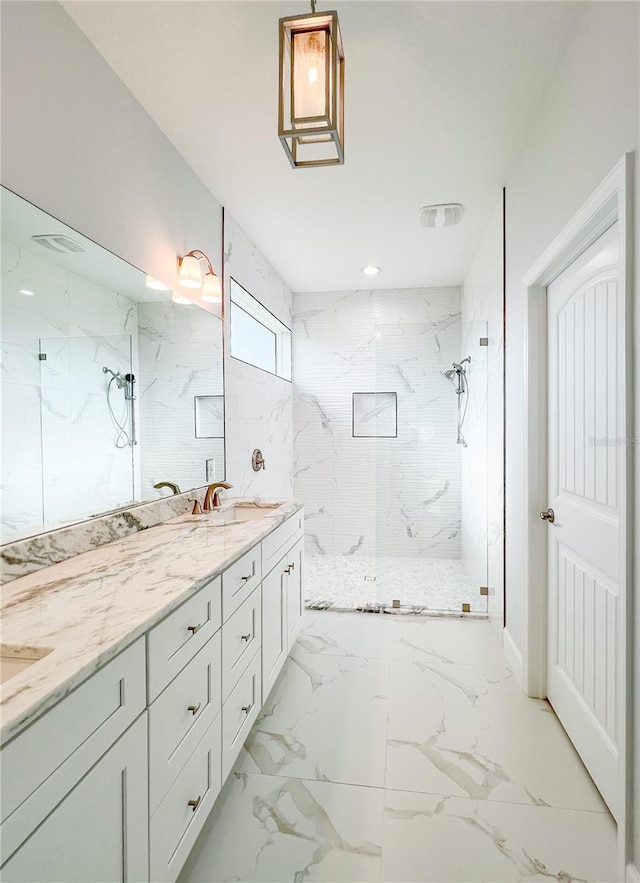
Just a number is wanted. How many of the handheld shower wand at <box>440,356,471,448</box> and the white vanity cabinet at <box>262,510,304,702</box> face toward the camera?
0

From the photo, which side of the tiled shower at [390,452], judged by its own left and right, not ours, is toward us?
front

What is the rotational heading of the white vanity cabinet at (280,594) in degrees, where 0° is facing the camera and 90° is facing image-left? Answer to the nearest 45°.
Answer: approximately 270°

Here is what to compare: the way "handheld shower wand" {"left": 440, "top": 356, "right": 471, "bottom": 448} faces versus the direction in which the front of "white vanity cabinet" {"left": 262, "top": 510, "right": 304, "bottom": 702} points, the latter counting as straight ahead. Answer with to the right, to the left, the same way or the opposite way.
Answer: the opposite way

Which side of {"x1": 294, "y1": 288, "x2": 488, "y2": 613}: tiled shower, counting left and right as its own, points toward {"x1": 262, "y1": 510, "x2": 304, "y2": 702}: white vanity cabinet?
front

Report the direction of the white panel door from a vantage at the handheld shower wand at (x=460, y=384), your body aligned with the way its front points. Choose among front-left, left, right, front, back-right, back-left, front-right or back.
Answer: left

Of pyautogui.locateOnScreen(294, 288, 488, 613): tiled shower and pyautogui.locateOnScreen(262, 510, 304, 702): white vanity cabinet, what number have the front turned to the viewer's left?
0

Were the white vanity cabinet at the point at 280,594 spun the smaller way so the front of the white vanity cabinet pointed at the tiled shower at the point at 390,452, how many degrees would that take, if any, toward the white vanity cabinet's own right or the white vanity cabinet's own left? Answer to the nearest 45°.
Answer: approximately 45° to the white vanity cabinet's own left

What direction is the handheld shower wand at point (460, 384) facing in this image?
to the viewer's left

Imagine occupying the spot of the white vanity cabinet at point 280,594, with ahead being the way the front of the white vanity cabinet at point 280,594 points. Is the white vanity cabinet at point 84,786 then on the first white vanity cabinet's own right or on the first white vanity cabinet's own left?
on the first white vanity cabinet's own right

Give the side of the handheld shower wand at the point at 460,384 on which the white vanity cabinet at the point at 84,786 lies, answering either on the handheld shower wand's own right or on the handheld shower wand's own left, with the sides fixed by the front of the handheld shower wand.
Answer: on the handheld shower wand's own left

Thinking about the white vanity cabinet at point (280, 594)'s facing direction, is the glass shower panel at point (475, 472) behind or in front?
in front

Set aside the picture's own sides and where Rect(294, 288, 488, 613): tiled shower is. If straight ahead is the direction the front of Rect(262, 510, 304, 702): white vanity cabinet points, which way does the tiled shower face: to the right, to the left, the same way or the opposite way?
to the right

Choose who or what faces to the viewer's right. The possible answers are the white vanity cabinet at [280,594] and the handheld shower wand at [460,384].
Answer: the white vanity cabinet

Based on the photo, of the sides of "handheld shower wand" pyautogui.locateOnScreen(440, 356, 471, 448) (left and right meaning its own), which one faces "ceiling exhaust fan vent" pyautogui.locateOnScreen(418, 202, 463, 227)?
left

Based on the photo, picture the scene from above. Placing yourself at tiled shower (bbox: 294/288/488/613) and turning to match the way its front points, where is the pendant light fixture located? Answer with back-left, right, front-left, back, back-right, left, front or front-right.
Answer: front
